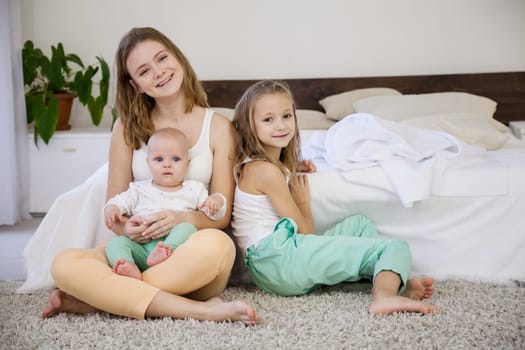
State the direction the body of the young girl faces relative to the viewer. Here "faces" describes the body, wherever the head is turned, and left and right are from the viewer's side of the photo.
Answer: facing to the right of the viewer

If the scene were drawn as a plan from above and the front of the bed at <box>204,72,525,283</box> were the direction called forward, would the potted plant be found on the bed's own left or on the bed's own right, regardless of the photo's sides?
on the bed's own right

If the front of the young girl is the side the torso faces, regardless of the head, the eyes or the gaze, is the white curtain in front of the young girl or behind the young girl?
behind

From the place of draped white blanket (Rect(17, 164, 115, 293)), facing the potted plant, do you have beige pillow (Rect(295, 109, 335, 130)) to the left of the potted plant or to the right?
right

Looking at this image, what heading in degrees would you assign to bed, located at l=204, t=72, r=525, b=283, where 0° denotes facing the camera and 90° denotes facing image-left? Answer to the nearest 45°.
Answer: approximately 0°
